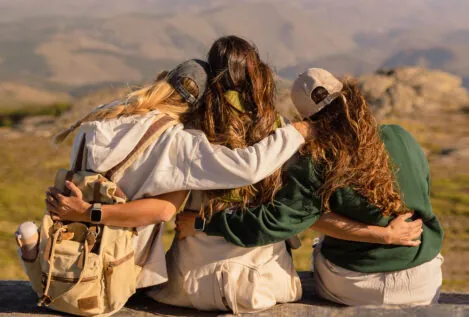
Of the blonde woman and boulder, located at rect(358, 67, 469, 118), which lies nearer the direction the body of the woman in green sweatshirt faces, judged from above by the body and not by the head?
the boulder

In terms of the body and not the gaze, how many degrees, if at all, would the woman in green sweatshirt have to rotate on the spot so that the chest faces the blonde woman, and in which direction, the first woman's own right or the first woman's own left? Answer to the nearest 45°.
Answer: approximately 90° to the first woman's own left

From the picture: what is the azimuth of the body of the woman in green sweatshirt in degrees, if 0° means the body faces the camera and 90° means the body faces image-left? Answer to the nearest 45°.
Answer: approximately 180°

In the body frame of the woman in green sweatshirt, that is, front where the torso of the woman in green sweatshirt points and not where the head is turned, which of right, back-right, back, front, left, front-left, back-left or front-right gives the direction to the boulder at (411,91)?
front

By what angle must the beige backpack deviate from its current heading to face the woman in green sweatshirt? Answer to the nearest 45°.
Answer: approximately 135° to its left

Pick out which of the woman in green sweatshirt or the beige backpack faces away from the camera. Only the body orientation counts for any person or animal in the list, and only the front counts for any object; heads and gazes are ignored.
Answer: the woman in green sweatshirt

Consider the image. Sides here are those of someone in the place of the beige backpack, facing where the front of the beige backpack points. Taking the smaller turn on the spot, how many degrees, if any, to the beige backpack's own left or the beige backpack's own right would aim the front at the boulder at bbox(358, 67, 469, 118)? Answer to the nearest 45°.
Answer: approximately 180°

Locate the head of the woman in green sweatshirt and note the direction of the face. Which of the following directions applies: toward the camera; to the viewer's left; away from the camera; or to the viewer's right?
away from the camera

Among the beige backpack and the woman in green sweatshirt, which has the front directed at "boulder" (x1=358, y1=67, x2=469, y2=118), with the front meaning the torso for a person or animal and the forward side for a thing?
the woman in green sweatshirt

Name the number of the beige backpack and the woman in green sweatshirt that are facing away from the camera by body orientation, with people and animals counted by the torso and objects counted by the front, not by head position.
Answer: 1

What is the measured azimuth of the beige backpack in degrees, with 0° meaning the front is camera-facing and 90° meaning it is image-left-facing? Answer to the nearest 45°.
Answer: approximately 45°
